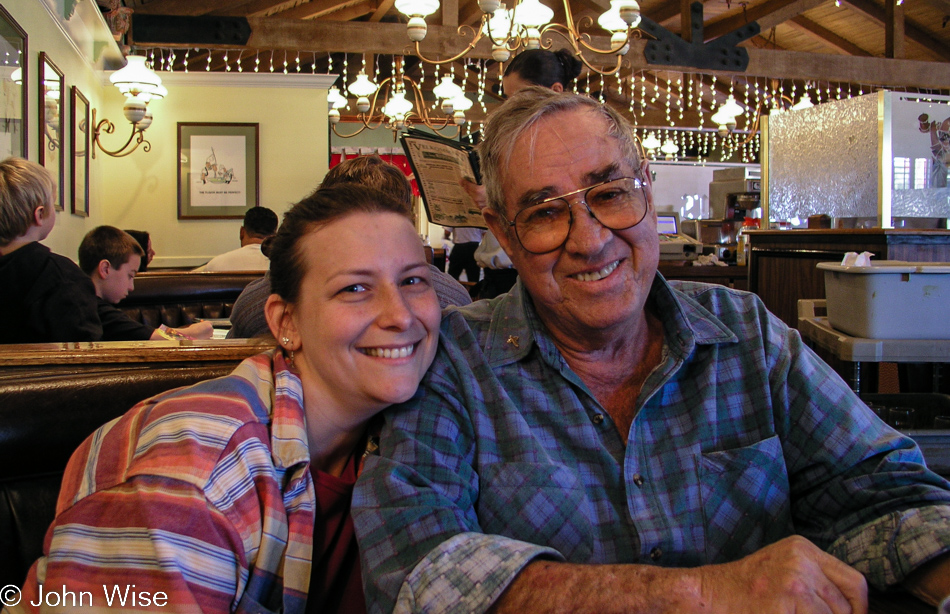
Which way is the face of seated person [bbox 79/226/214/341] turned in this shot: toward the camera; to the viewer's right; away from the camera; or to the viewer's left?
to the viewer's right

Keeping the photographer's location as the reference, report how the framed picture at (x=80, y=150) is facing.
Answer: facing to the right of the viewer

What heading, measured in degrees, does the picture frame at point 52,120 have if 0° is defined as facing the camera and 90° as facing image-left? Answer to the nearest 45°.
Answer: approximately 270°

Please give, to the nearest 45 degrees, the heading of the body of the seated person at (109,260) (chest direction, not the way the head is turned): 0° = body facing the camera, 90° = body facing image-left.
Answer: approximately 270°

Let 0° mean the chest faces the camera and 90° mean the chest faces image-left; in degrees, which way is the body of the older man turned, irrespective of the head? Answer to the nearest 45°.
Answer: approximately 0°

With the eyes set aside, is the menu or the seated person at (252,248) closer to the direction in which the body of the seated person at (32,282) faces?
the seated person
